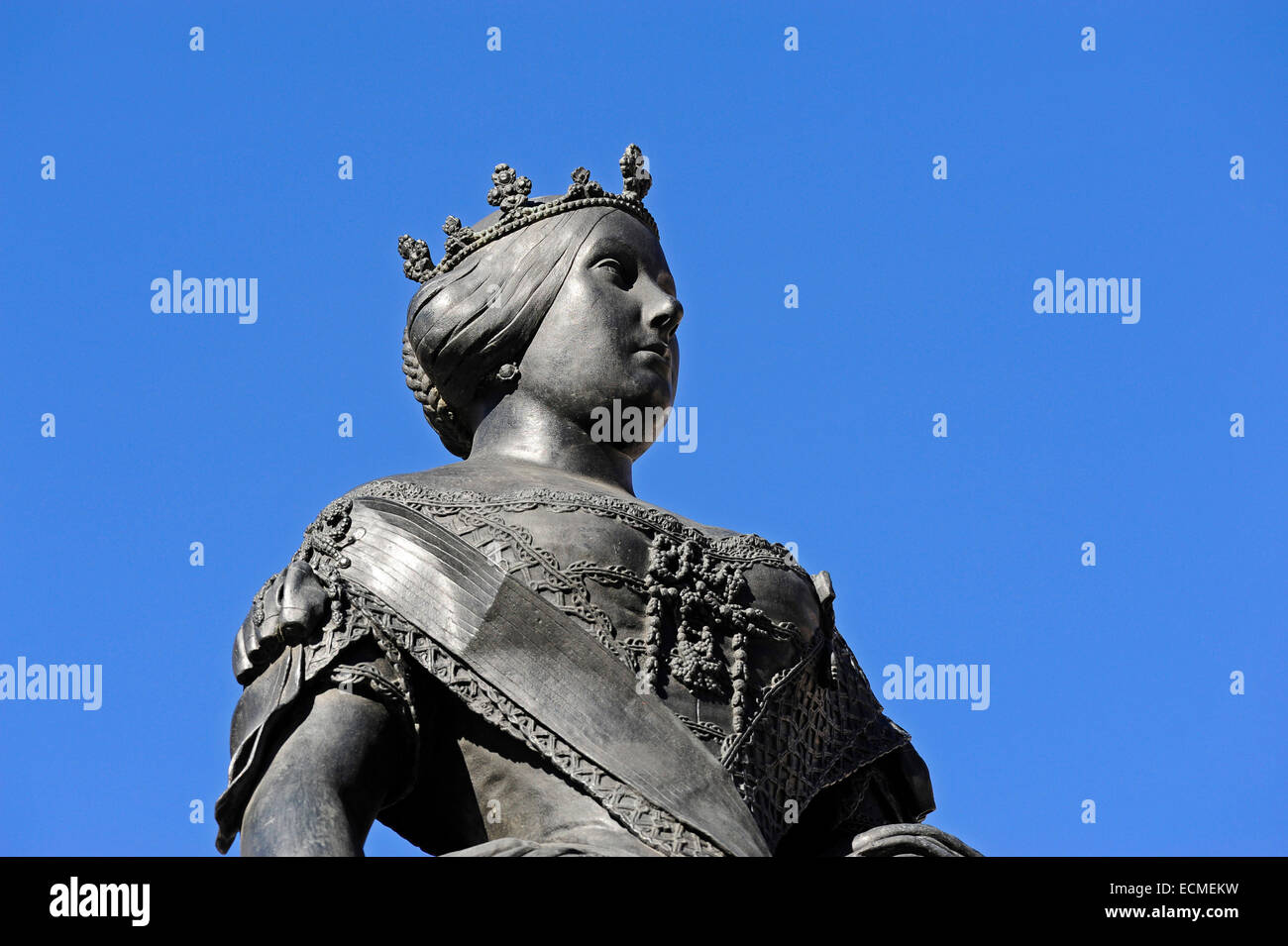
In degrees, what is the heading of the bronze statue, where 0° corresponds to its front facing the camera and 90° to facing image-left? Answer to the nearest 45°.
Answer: approximately 315°
